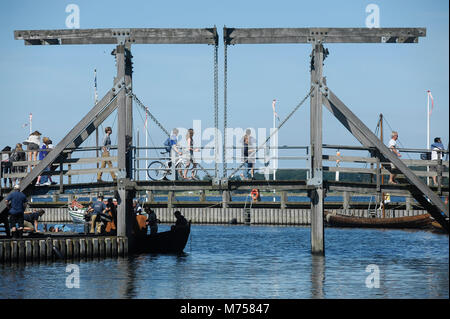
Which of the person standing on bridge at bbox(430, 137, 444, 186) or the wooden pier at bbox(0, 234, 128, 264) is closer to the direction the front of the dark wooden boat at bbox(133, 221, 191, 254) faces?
the person standing on bridge

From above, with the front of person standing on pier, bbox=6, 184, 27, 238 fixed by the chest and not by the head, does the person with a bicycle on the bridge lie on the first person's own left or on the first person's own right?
on the first person's own right

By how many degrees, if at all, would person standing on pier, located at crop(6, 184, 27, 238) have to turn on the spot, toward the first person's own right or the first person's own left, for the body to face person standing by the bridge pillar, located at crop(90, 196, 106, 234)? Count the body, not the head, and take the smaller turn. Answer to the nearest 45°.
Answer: approximately 45° to the first person's own right

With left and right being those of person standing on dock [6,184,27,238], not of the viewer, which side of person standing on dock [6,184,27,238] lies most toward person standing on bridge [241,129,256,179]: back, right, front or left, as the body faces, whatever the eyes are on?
right

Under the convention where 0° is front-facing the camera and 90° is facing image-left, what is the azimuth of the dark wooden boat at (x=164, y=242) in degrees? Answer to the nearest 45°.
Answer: approximately 270°

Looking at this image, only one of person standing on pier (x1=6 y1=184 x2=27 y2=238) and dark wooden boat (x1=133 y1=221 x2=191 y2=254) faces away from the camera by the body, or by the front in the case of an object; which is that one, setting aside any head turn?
the person standing on pier

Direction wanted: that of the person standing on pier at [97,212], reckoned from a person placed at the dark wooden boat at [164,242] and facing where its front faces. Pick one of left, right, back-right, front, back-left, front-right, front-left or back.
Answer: back

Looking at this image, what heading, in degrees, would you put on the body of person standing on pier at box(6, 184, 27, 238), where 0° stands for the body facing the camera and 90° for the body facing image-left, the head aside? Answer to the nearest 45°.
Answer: approximately 180°

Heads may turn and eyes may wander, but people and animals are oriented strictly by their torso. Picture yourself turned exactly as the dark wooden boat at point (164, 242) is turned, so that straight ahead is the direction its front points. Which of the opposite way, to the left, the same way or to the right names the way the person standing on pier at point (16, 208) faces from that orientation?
to the left

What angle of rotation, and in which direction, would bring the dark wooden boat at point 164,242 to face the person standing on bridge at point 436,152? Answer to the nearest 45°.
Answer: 0° — it already faces them

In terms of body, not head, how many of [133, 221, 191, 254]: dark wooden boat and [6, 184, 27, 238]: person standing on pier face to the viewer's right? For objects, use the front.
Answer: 1

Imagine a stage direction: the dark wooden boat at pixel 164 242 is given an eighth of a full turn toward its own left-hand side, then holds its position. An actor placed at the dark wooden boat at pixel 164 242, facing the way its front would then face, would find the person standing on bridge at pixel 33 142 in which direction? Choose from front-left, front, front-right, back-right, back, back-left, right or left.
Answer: back-left
